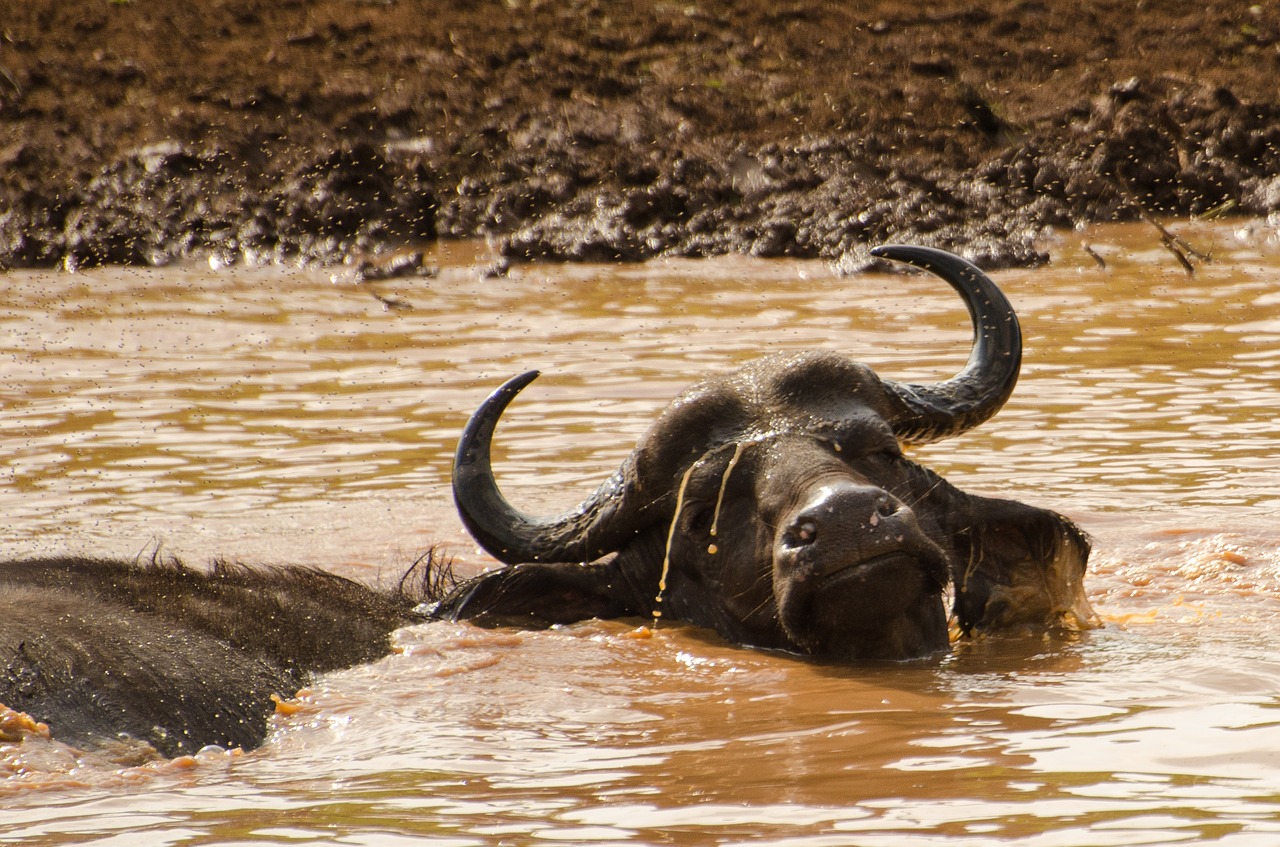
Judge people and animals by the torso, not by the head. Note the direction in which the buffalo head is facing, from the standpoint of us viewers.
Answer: facing the viewer and to the right of the viewer
